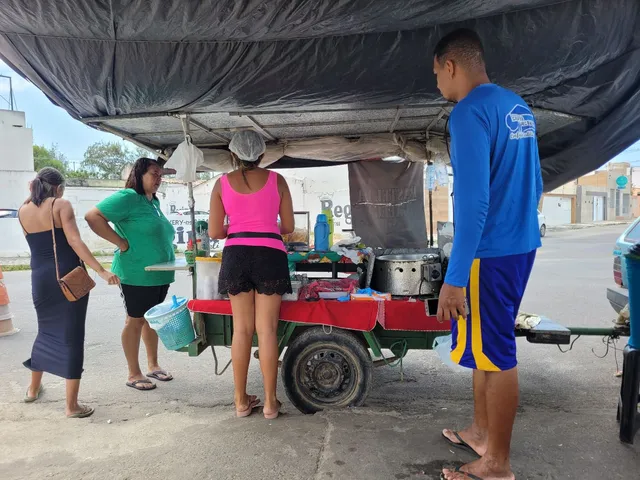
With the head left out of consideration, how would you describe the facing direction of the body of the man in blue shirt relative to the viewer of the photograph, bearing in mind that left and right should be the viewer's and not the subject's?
facing away from the viewer and to the left of the viewer

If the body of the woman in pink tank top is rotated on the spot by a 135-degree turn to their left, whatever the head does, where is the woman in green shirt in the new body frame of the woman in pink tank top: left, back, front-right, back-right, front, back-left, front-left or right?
right

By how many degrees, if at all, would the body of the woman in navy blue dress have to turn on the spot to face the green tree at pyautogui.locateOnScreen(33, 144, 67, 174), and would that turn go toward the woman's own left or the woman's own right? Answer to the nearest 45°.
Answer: approximately 45° to the woman's own left

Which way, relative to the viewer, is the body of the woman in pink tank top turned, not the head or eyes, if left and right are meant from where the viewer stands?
facing away from the viewer

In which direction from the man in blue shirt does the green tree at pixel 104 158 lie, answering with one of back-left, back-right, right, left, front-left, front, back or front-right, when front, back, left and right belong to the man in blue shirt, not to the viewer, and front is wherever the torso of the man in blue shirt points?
front

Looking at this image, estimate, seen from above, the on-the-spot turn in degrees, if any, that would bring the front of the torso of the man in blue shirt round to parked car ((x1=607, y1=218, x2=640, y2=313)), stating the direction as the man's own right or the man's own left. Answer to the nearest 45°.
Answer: approximately 45° to the man's own right

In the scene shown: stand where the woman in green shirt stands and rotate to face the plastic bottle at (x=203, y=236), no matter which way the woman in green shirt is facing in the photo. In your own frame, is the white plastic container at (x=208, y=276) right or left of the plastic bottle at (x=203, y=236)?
right

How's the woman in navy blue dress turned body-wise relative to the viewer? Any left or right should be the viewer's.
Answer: facing away from the viewer and to the right of the viewer

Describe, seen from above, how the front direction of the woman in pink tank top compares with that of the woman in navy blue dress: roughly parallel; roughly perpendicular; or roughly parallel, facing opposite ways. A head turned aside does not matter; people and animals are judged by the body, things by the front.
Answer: roughly parallel

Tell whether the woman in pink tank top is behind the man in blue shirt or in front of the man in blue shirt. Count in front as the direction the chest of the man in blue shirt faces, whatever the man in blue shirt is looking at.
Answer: in front

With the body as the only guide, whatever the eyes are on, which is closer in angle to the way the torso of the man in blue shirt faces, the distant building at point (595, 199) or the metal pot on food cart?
the metal pot on food cart

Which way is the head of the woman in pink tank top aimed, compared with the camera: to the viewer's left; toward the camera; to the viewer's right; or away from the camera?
away from the camera

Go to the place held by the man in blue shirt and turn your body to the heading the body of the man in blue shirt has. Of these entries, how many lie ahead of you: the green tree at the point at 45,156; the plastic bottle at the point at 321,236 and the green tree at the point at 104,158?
3

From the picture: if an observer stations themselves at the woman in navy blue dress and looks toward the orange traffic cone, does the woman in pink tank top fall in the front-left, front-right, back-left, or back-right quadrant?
back-right

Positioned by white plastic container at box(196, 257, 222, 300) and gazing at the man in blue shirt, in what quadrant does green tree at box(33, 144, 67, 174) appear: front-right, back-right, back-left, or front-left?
back-left
